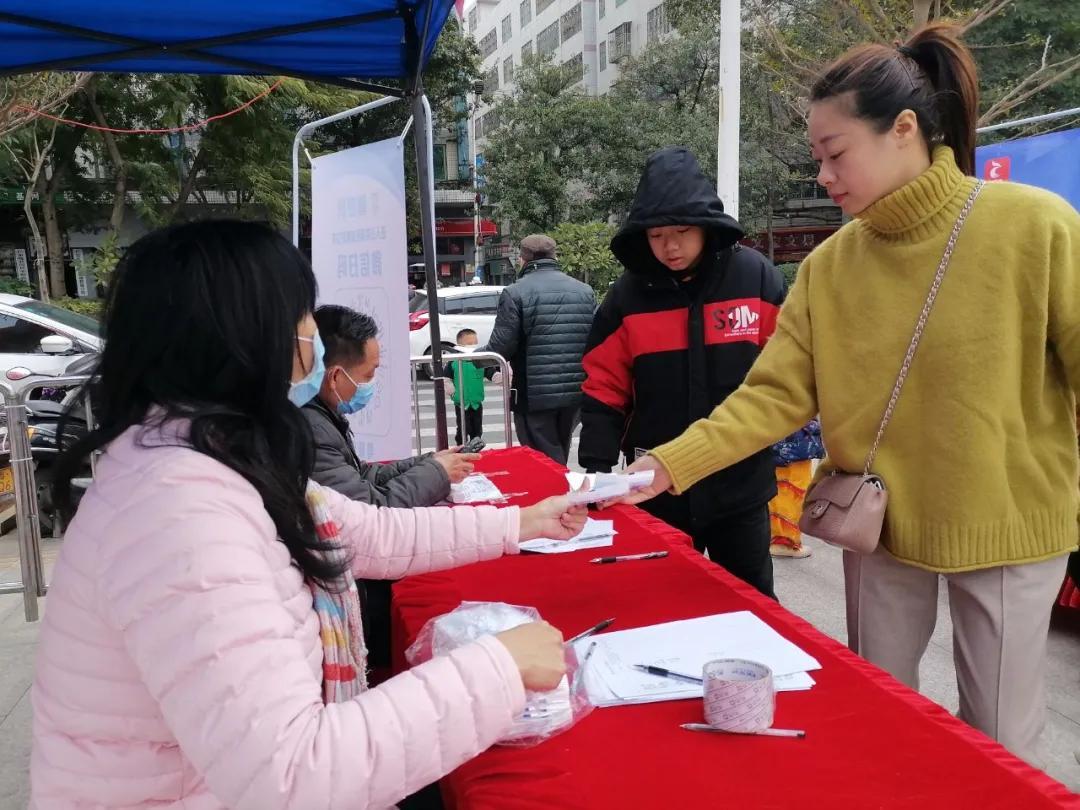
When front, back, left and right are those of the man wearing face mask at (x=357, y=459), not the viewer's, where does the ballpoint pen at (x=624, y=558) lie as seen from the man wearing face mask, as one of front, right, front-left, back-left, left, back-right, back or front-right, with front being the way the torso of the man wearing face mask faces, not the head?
front-right

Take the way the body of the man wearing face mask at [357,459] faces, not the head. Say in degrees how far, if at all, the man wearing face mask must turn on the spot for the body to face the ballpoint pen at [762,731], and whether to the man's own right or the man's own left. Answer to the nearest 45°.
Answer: approximately 90° to the man's own right

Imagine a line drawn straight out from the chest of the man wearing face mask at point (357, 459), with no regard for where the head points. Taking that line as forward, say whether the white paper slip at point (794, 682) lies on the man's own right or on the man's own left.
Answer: on the man's own right

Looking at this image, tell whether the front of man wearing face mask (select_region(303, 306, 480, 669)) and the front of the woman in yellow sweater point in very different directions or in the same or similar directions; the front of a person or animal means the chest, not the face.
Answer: very different directions

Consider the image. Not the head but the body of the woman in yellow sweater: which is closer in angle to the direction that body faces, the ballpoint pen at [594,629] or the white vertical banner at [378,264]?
the ballpoint pen

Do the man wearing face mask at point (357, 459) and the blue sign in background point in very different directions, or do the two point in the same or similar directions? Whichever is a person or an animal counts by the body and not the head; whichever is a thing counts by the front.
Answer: very different directions

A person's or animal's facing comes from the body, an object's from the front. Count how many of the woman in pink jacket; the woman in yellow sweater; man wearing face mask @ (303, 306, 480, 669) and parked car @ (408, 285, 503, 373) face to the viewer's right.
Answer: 3

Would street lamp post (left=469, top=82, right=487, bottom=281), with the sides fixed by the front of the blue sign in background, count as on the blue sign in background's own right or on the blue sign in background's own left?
on the blue sign in background's own right

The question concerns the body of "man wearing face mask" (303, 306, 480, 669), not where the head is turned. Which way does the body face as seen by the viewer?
to the viewer's right
